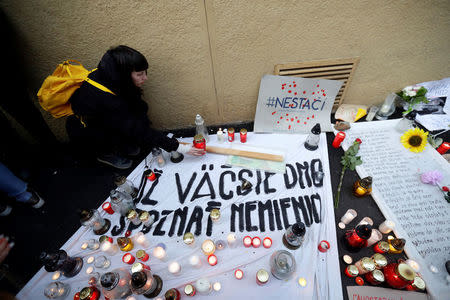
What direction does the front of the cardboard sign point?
toward the camera

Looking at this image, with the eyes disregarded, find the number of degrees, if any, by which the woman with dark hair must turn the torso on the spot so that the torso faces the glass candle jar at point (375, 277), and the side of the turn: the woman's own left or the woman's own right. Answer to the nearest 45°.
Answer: approximately 45° to the woman's own right

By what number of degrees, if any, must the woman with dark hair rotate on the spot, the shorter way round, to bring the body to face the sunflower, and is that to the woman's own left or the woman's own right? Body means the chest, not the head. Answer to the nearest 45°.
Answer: approximately 45° to the woman's own right

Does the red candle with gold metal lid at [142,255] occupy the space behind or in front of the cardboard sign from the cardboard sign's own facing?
in front

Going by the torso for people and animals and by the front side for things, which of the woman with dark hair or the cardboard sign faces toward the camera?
the cardboard sign

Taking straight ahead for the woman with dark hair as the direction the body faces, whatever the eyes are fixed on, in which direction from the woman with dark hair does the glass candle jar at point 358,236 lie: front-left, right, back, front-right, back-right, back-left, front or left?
front-right

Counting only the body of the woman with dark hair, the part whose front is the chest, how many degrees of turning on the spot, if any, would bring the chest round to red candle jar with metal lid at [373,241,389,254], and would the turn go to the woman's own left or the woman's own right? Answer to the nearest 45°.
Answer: approximately 45° to the woman's own right

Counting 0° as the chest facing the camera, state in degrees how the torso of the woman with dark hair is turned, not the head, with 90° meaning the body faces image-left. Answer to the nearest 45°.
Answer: approximately 270°

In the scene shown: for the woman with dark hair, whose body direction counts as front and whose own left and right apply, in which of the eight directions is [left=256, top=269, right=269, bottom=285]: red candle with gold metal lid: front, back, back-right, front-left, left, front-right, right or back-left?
front-right

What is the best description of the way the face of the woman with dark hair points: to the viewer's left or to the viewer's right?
to the viewer's right

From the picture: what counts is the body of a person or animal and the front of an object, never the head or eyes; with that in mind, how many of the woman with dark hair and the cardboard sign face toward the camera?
1
